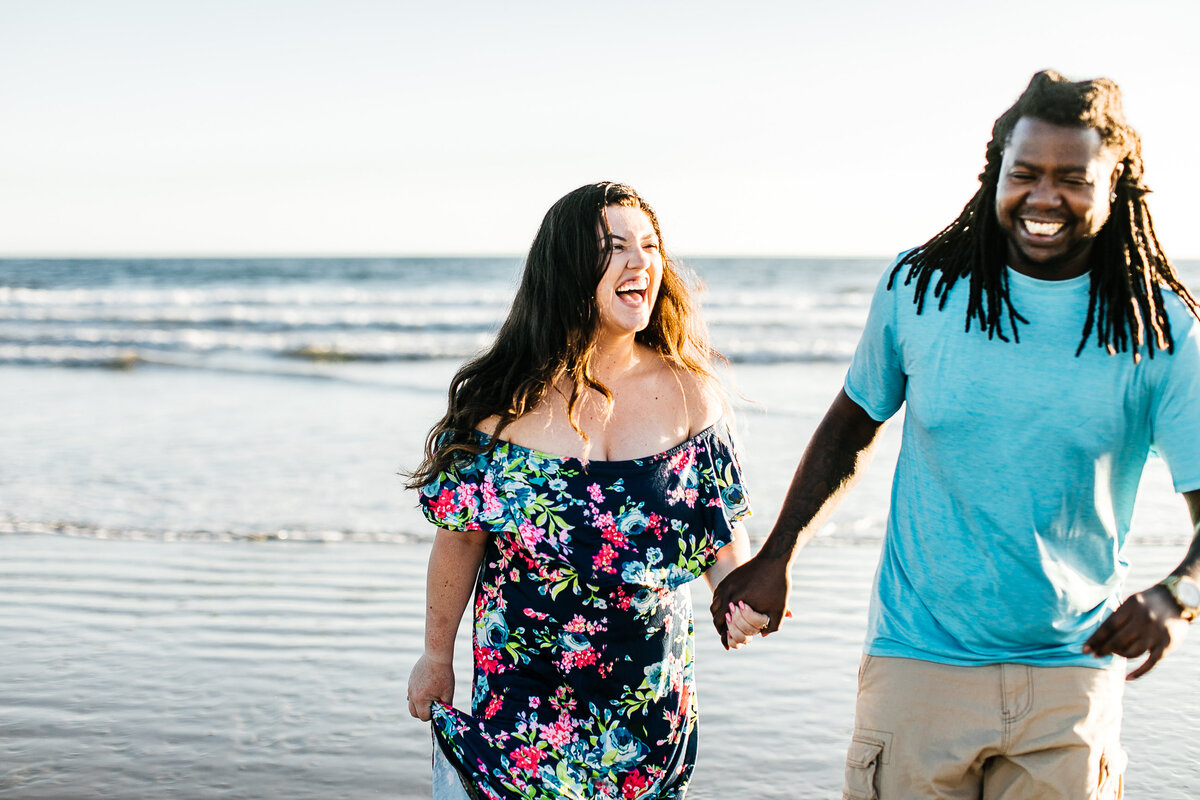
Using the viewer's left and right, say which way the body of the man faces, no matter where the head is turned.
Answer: facing the viewer

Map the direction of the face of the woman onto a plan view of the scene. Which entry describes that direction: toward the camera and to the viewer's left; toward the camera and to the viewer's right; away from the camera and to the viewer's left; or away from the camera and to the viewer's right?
toward the camera and to the viewer's right

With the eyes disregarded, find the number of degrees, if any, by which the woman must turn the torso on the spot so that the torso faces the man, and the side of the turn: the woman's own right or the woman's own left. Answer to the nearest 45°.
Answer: approximately 45° to the woman's own left

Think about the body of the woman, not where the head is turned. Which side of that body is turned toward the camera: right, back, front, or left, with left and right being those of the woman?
front

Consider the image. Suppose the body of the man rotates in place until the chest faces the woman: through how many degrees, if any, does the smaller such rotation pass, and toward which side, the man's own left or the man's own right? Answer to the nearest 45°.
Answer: approximately 90° to the man's own right
